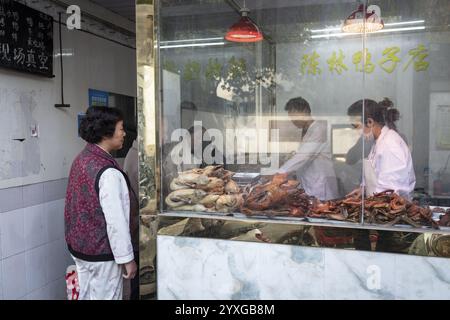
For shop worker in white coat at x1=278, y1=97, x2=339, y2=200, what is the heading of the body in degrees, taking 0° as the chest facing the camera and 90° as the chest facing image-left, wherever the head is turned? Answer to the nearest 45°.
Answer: approximately 90°

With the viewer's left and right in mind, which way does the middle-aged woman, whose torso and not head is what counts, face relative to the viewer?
facing away from the viewer and to the right of the viewer

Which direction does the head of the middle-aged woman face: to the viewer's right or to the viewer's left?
to the viewer's right

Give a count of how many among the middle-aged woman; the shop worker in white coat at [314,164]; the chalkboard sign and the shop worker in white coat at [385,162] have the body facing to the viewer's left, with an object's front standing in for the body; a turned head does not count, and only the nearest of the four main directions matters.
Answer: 2

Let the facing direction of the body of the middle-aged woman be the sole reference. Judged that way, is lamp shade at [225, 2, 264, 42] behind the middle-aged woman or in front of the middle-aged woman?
in front

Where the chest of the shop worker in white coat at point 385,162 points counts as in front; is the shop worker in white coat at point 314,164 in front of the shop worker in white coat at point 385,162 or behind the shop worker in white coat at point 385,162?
in front

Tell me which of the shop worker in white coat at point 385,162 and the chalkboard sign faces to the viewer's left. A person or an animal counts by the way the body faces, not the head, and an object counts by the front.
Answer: the shop worker in white coat

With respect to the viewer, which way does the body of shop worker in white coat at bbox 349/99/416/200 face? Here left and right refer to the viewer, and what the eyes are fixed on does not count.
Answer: facing to the left of the viewer

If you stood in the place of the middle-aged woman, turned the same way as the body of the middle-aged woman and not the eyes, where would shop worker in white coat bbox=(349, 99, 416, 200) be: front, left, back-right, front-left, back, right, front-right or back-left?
front-right

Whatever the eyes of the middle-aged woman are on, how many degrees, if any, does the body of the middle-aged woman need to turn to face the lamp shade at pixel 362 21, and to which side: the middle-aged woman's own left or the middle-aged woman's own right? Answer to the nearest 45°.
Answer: approximately 45° to the middle-aged woman's own right

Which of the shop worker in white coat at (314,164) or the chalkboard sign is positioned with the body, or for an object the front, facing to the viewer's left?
the shop worker in white coat

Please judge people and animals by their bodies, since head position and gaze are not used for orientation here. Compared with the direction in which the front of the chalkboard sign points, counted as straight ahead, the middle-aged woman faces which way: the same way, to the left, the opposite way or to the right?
to the left
